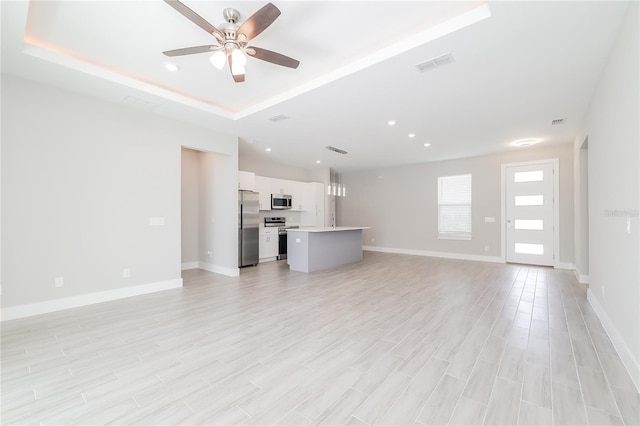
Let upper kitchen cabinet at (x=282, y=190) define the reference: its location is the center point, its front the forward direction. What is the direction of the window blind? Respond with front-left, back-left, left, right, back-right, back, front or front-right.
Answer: front-left

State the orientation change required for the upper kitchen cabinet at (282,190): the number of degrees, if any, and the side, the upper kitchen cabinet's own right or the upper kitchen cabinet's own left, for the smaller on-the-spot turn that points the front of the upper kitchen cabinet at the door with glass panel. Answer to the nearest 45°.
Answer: approximately 45° to the upper kitchen cabinet's own left

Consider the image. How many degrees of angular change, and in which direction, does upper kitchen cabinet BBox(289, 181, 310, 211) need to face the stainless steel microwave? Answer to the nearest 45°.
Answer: approximately 90° to its right

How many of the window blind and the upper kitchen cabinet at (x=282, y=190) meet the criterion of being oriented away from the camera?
0

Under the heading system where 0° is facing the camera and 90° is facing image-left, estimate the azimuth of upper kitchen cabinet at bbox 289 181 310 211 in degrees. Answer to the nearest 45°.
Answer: approximately 315°

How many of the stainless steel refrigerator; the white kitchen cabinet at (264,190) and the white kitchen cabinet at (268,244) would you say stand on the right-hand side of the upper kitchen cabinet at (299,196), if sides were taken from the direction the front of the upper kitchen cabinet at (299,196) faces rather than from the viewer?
3

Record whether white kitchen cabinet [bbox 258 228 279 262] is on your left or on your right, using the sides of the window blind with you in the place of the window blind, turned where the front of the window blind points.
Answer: on your right

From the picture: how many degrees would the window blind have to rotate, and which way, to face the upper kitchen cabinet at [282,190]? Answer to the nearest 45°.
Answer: approximately 45° to its right

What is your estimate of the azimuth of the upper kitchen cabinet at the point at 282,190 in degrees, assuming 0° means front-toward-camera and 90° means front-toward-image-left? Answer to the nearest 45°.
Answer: approximately 315°

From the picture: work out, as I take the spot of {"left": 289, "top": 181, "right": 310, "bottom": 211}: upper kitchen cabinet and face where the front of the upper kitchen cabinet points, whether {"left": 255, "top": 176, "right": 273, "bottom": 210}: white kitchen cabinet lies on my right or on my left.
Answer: on my right

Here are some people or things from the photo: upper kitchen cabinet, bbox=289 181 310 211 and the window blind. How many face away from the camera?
0
